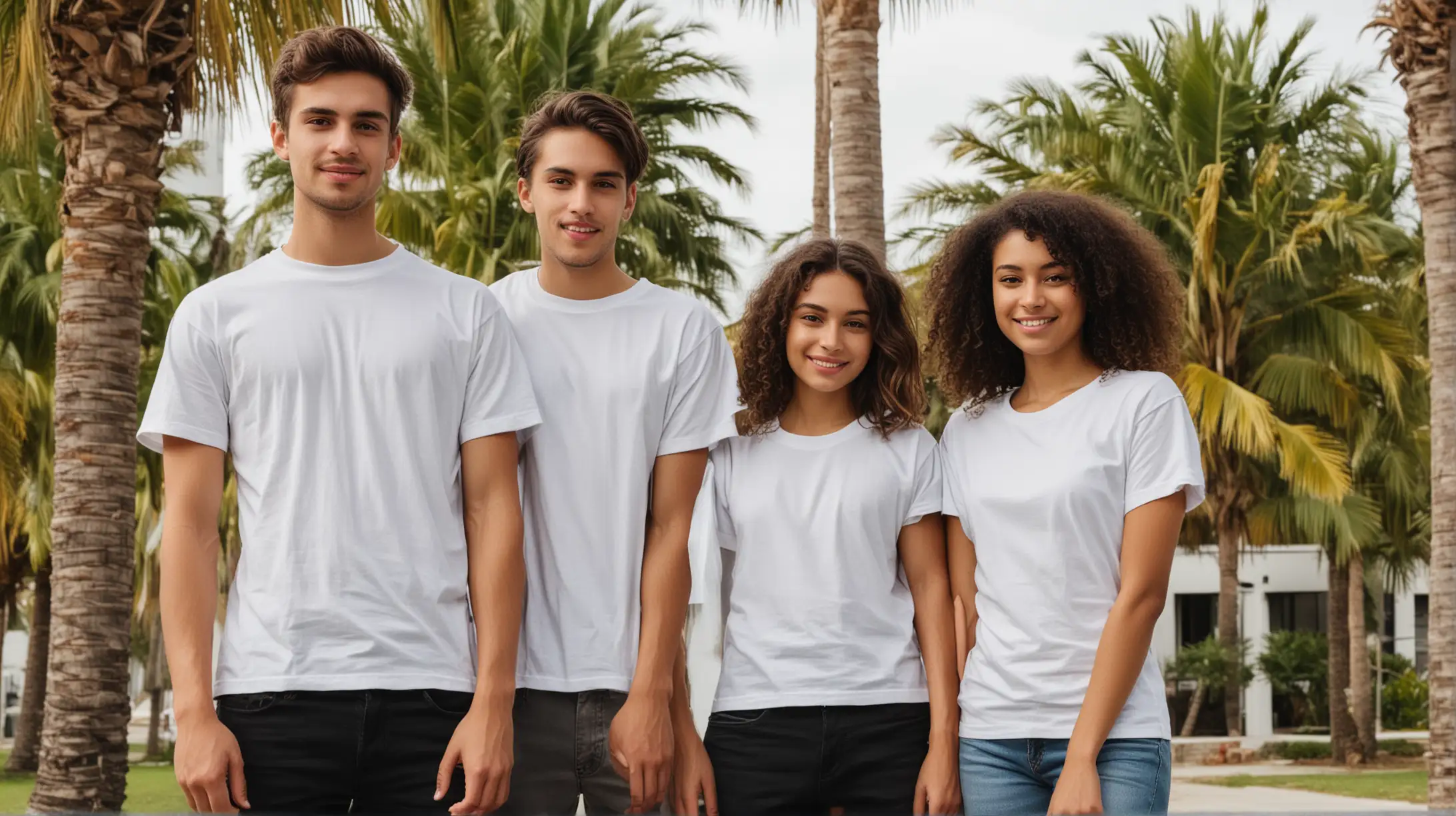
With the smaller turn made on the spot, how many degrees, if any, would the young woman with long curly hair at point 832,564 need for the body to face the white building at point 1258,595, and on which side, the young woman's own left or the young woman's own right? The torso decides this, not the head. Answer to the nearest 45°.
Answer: approximately 180°

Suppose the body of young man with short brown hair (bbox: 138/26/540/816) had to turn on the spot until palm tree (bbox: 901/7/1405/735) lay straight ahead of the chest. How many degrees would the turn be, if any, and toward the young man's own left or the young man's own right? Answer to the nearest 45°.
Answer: approximately 135° to the young man's own left

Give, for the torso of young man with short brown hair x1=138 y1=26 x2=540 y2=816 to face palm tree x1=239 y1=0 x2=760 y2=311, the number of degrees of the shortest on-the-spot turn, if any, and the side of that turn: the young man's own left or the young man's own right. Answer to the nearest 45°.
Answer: approximately 180°

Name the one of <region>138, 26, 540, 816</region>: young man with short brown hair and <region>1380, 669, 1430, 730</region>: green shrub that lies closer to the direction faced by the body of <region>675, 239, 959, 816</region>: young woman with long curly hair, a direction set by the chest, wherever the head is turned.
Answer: the young man with short brown hair
